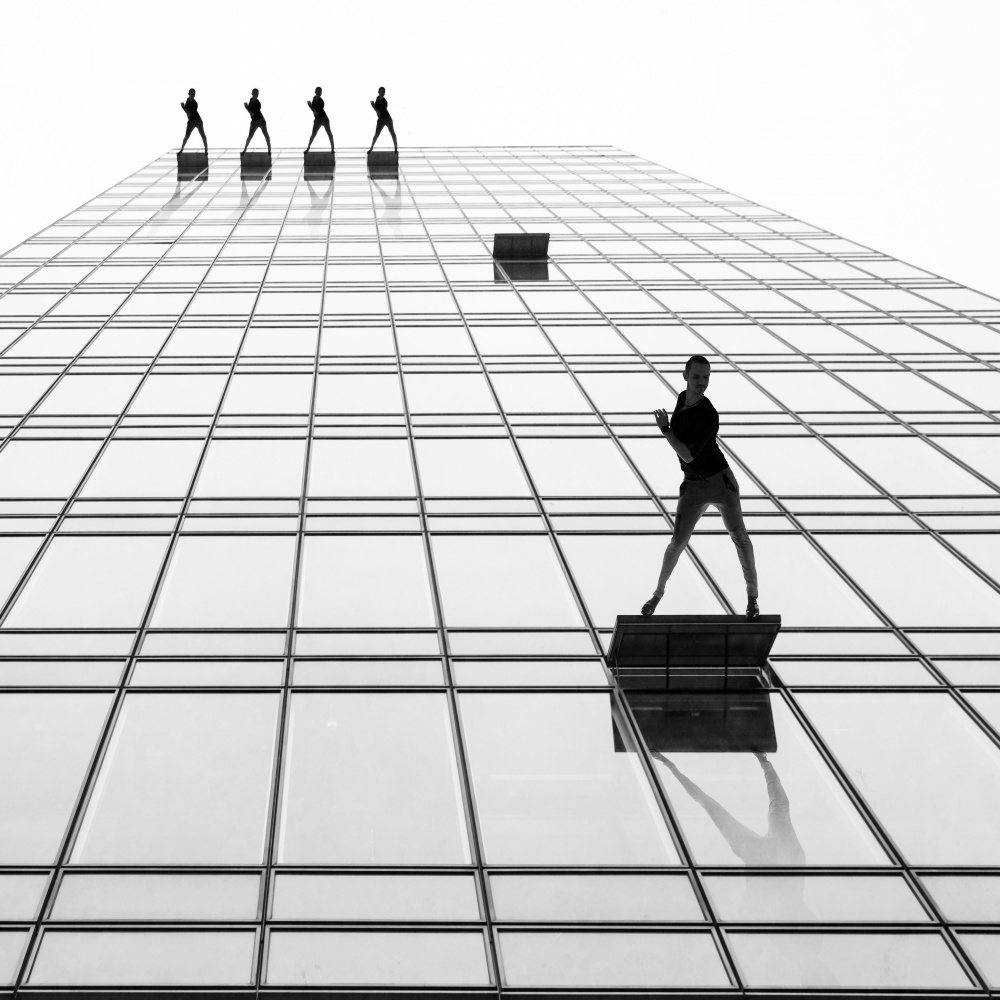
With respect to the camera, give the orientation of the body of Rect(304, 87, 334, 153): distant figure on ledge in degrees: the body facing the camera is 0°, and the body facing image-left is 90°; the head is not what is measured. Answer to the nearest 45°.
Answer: approximately 45°

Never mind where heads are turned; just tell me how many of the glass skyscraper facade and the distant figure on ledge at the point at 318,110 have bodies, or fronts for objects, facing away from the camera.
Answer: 0

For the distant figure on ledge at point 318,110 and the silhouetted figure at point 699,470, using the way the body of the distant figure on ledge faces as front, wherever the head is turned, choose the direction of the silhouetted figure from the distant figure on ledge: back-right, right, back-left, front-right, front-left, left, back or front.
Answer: front-left

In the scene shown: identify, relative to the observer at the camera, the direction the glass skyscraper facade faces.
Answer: facing the viewer
